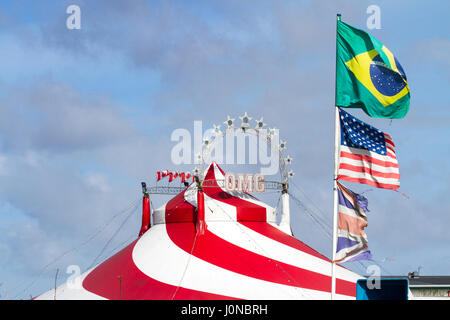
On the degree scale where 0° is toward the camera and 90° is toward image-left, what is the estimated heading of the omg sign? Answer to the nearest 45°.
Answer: approximately 0°

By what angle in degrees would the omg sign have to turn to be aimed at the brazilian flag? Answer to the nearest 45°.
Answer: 0° — it already faces it

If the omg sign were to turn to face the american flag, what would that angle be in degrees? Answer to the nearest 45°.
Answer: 0° — it already faces it
